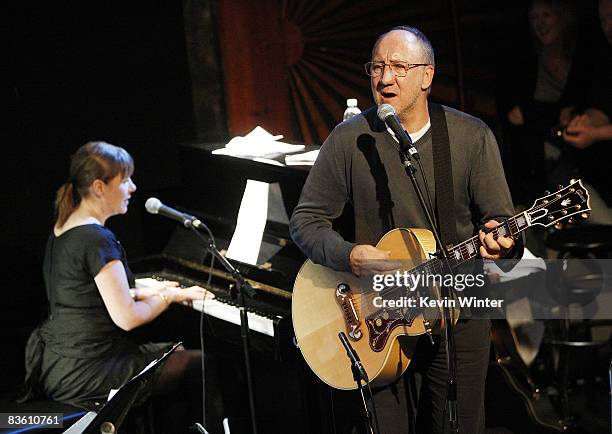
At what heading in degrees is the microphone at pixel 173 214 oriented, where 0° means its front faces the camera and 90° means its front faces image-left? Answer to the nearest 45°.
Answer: approximately 90°

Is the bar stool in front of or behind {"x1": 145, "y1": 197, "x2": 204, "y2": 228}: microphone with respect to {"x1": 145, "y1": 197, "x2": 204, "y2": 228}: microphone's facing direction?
behind

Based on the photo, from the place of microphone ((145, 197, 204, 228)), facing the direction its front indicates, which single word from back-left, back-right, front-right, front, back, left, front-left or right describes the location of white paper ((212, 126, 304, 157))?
back-right

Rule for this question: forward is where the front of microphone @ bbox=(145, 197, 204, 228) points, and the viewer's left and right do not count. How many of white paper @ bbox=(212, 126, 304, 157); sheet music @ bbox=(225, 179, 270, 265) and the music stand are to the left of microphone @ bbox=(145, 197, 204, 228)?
1

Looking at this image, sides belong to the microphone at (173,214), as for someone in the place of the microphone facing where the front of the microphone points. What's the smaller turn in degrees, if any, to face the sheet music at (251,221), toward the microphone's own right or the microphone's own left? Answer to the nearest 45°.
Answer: approximately 135° to the microphone's own right

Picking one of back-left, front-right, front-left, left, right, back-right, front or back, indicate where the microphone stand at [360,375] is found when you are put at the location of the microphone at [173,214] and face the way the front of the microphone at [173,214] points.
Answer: back-left

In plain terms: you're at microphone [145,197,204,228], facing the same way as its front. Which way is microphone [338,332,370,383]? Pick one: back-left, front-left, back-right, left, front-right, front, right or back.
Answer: back-left

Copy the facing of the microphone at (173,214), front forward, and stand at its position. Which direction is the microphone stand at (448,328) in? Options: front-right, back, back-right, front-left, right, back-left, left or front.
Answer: back-left

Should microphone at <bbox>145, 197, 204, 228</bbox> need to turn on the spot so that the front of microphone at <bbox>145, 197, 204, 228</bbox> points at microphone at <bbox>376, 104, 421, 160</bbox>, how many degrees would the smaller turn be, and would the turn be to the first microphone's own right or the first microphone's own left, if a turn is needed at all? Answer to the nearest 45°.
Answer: approximately 135° to the first microphone's own left

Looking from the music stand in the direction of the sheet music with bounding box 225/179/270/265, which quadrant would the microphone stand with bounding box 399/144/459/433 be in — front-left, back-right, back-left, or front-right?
front-right

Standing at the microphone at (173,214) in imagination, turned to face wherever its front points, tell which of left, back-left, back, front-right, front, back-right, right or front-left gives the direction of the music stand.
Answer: left
